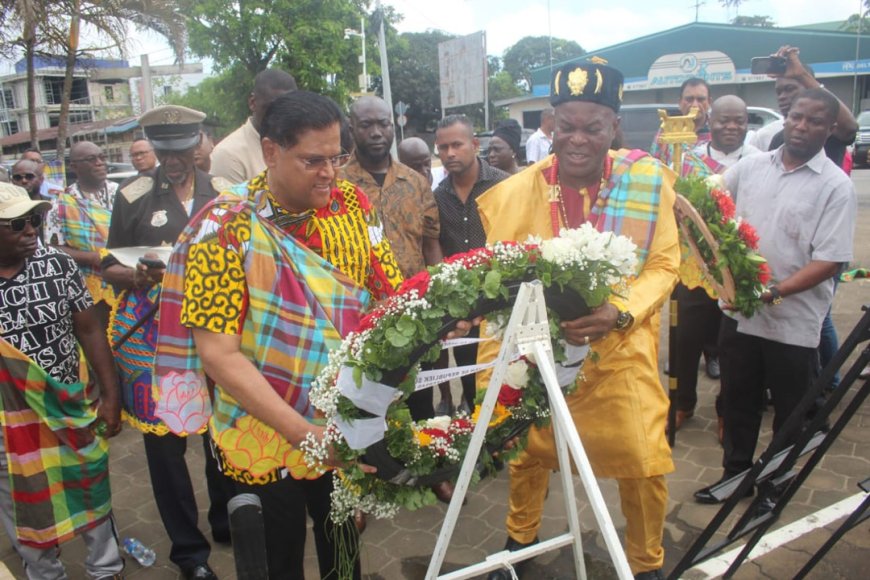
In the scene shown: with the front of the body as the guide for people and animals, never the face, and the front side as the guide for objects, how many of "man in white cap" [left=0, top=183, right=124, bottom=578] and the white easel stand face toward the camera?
1

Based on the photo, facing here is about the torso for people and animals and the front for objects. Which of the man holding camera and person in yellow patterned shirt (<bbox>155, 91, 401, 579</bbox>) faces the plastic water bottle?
the man holding camera

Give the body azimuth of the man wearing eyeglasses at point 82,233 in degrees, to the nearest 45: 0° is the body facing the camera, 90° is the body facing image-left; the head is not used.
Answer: approximately 315°

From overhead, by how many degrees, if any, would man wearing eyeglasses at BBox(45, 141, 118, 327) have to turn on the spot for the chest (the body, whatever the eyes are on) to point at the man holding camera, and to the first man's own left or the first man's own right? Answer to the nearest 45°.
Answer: approximately 45° to the first man's own left

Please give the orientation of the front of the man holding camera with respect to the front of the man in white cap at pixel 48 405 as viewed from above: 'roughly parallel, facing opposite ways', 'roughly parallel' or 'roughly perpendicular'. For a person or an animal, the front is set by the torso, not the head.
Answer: roughly perpendicular

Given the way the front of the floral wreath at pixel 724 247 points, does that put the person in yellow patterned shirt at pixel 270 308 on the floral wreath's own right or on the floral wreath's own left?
on the floral wreath's own right
